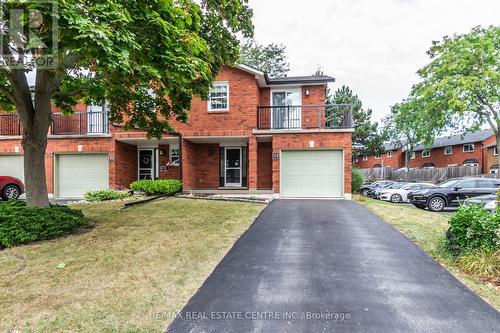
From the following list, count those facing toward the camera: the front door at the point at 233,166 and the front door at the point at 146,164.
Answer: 2

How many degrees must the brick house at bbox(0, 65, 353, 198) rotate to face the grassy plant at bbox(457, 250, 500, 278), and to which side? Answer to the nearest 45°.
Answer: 0° — it already faces it

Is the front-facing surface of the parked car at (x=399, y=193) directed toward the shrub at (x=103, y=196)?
yes

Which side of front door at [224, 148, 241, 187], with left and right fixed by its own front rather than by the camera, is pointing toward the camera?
front

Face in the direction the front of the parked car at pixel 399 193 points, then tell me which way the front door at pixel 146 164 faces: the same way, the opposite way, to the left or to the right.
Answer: to the left

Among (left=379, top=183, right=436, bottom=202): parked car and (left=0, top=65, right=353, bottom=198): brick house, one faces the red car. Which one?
the parked car

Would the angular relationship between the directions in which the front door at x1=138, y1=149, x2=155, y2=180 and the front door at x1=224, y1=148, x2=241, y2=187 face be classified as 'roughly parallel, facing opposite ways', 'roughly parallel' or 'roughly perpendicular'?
roughly parallel

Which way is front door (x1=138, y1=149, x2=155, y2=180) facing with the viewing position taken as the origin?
facing the viewer

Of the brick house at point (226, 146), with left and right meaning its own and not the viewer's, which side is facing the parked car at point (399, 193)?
left

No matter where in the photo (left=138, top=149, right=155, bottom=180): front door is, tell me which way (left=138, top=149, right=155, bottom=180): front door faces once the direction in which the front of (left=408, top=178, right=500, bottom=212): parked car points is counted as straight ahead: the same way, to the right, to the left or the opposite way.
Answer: to the left

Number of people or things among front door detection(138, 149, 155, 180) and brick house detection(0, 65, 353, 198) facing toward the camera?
2

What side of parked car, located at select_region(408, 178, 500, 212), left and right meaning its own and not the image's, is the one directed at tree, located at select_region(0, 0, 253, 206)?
front

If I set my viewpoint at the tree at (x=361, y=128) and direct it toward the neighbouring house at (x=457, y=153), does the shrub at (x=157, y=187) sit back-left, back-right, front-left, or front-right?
back-right

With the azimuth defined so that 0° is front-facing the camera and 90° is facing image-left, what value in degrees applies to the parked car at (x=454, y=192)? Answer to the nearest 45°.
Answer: approximately 45°

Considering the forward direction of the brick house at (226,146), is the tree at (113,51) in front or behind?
in front

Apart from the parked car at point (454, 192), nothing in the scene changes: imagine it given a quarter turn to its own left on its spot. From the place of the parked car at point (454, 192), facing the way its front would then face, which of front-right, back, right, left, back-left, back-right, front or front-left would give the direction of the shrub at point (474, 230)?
front-right

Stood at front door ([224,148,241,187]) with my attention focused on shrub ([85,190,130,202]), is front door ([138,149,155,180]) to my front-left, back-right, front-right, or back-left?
front-right

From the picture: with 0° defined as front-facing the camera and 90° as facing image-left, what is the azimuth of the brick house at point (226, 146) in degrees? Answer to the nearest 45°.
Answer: approximately 0°
